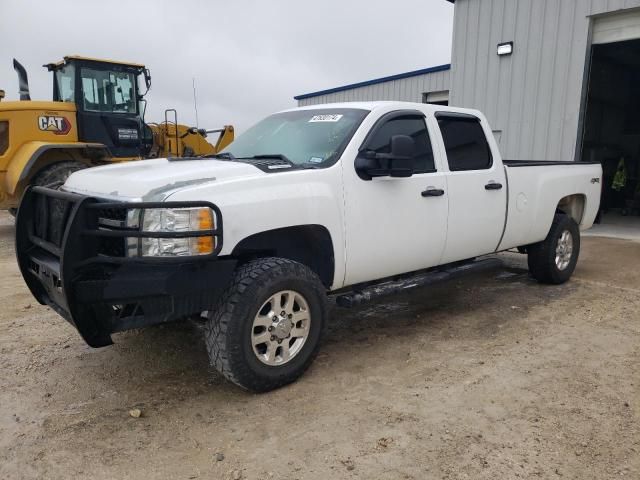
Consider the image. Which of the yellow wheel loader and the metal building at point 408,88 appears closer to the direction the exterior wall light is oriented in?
the yellow wheel loader

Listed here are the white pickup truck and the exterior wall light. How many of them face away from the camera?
0

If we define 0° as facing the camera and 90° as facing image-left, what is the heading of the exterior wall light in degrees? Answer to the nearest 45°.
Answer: approximately 45°

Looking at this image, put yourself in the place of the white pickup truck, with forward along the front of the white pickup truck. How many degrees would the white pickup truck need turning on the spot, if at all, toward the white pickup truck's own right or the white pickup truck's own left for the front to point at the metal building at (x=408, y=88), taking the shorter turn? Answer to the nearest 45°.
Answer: approximately 135° to the white pickup truck's own right

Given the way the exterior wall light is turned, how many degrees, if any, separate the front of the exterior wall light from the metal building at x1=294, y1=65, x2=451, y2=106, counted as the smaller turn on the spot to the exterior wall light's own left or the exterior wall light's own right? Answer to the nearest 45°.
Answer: approximately 90° to the exterior wall light's own right

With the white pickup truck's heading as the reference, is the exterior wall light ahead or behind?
behind

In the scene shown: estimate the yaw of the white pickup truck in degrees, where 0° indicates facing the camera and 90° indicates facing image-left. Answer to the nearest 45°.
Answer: approximately 45°

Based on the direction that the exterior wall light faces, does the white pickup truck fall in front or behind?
in front

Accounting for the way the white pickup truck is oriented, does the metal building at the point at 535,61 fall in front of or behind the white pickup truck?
behind
